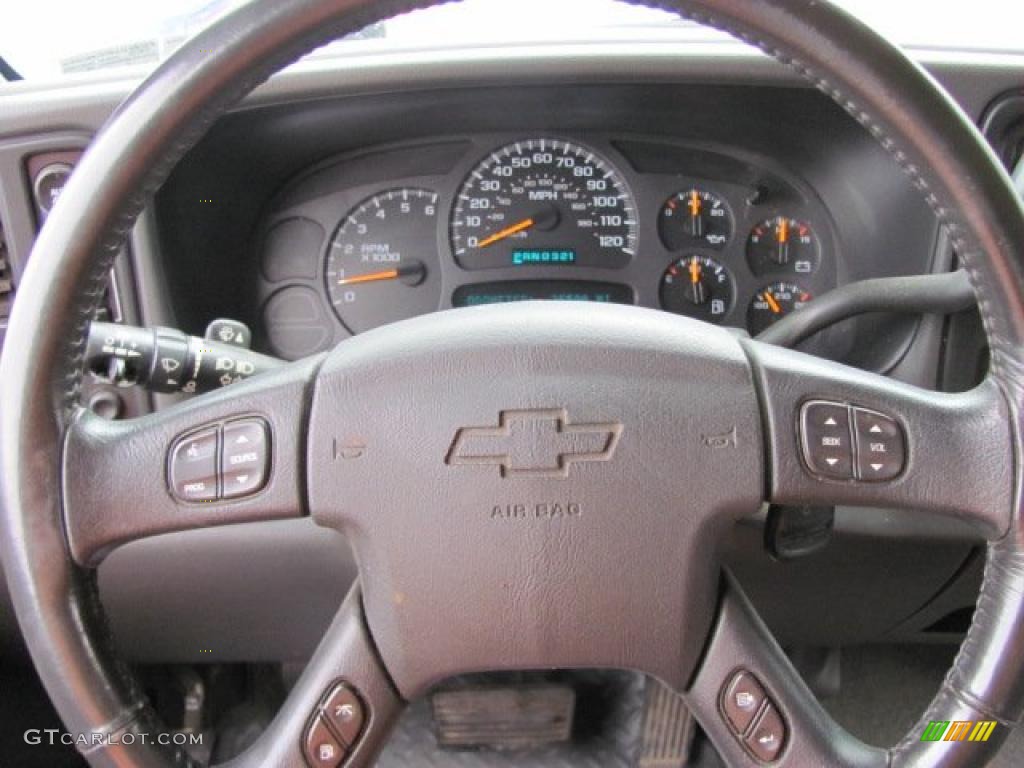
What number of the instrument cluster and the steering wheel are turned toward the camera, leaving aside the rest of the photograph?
2

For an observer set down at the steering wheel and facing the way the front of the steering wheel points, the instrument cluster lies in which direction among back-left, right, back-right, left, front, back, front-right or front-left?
back

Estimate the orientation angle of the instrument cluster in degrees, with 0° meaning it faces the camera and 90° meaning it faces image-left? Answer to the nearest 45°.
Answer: approximately 0°

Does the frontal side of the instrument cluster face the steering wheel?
yes

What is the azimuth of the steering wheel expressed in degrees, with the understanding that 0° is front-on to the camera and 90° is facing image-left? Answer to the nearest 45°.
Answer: approximately 0°
